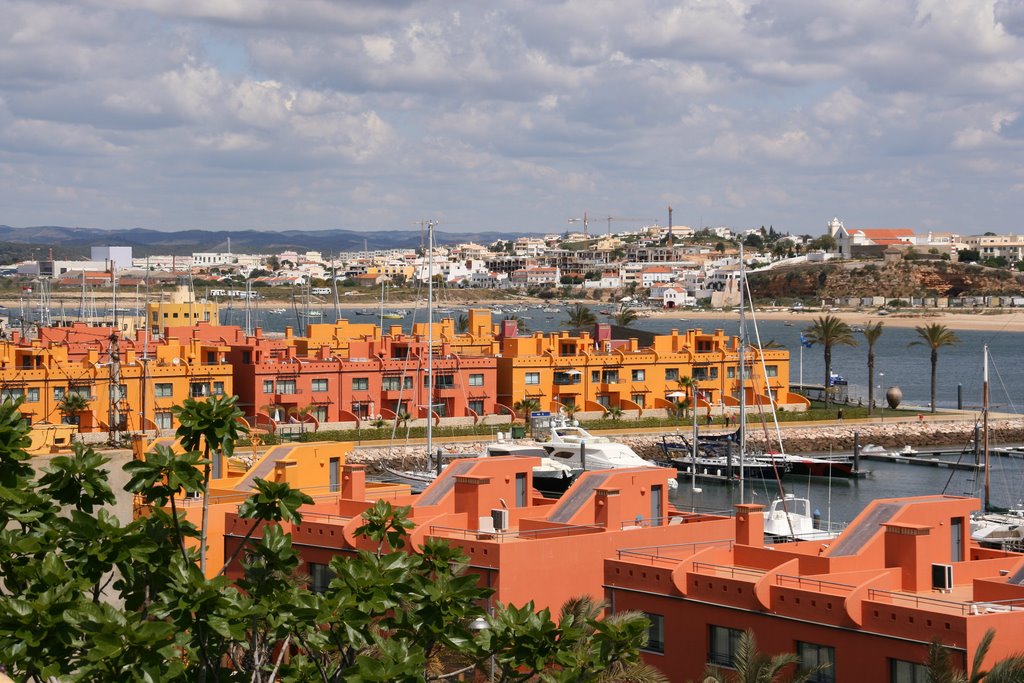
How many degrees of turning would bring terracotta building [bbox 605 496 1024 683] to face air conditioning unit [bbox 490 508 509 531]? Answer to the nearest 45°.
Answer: approximately 90° to its right

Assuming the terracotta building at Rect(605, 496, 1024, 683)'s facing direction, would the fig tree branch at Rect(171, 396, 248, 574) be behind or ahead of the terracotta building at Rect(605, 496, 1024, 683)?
ahead

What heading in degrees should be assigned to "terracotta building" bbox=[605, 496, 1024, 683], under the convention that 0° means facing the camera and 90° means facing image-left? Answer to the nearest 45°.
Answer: approximately 45°

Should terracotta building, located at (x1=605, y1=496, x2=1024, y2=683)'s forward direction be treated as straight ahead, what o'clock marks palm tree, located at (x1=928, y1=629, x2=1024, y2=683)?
The palm tree is roughly at 10 o'clock from the terracotta building.
